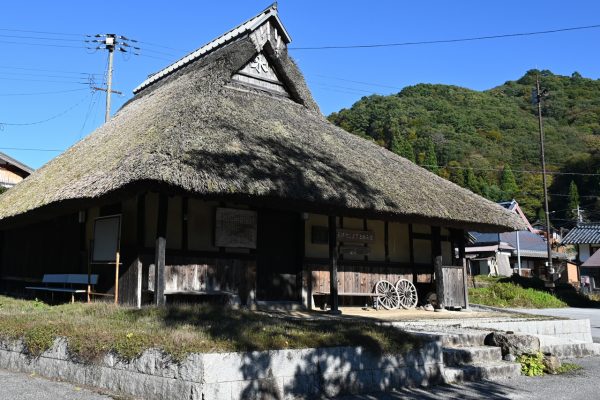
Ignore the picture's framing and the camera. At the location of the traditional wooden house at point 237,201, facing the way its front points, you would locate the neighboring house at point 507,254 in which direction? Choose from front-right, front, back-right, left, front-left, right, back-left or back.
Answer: left

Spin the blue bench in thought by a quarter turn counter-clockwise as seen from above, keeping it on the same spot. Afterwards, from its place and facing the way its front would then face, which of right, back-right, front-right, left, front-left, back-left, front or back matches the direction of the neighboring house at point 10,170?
back-left

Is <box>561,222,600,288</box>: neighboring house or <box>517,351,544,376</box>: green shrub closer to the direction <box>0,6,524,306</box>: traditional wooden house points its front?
the green shrub

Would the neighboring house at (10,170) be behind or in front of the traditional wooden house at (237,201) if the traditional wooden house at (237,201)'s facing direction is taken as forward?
behind

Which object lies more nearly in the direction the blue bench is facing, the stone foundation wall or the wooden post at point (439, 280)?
the stone foundation wall

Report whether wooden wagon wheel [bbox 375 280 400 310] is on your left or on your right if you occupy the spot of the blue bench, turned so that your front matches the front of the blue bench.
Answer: on your left

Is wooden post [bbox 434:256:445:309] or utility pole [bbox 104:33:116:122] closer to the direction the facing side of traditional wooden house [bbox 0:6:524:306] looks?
the wooden post

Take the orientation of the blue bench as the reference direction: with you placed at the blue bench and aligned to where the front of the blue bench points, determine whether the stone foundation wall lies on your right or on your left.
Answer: on your left

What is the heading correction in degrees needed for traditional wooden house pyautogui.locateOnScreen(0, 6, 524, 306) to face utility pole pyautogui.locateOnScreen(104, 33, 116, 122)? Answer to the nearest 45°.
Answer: approximately 180°

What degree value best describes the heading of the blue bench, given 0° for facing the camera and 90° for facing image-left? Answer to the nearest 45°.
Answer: approximately 45°

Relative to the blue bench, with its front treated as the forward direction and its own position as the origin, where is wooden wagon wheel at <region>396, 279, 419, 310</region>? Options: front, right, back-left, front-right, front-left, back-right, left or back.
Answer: back-left
